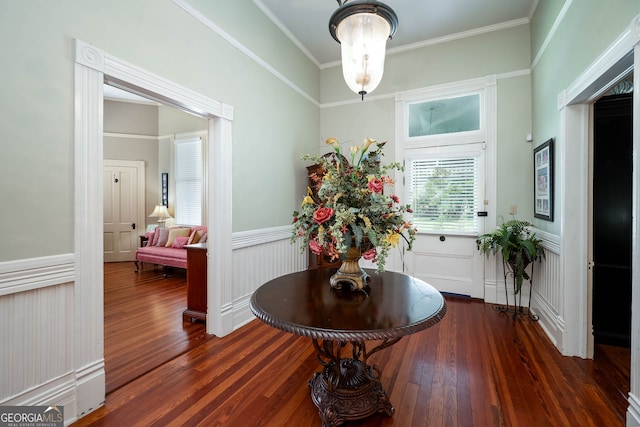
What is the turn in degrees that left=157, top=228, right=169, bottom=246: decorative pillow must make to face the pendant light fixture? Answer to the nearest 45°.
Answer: approximately 45° to its left

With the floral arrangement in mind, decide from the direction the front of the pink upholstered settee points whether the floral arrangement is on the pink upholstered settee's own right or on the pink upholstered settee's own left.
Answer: on the pink upholstered settee's own left

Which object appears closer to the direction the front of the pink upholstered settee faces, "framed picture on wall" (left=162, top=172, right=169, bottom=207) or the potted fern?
the potted fern

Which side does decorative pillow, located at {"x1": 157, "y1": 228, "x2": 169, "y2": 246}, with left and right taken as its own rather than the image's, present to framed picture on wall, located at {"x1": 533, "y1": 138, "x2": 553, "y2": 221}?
left

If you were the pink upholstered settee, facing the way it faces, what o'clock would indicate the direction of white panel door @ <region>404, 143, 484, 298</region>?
The white panel door is roughly at 9 o'clock from the pink upholstered settee.

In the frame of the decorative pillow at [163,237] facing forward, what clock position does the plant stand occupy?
The plant stand is roughly at 9 o'clock from the decorative pillow.

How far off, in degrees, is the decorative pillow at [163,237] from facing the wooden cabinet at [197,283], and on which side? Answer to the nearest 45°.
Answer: approximately 45° to its left

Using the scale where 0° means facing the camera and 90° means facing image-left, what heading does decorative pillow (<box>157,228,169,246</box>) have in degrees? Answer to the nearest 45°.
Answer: approximately 45°

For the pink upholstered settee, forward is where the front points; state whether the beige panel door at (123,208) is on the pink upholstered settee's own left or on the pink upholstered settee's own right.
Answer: on the pink upholstered settee's own right

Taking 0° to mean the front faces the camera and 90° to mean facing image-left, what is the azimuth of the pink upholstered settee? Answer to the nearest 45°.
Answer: approximately 45°

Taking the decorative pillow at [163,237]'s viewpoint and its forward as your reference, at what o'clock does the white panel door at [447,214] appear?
The white panel door is roughly at 9 o'clock from the decorative pillow.
